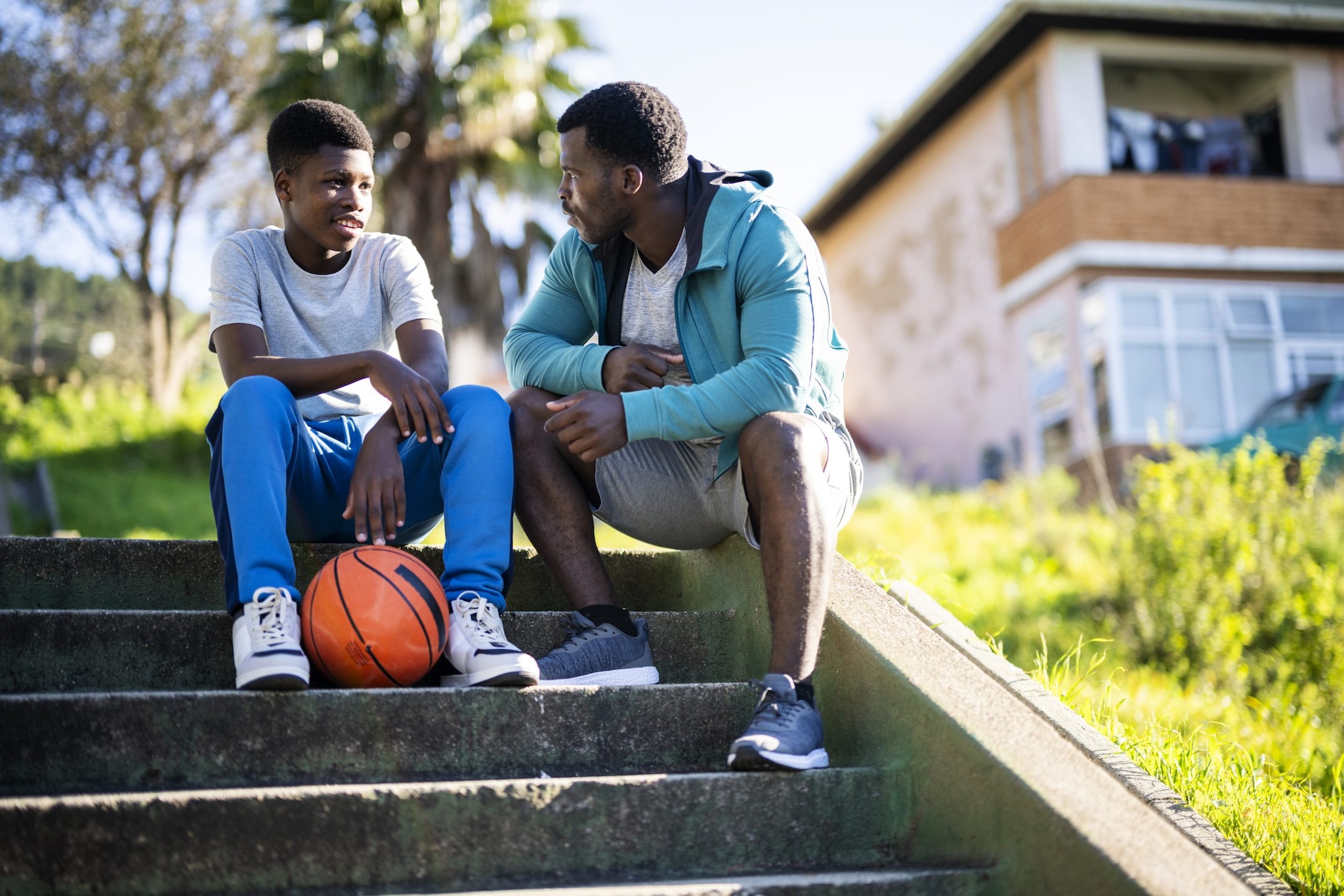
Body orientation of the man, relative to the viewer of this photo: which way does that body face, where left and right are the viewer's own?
facing the viewer and to the left of the viewer

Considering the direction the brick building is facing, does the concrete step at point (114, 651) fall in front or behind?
in front

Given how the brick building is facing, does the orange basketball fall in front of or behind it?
in front

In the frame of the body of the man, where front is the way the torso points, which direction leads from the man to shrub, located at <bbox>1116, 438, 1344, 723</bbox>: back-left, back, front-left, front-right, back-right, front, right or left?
back

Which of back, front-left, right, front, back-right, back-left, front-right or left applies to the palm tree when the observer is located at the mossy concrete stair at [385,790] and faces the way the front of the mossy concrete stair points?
back

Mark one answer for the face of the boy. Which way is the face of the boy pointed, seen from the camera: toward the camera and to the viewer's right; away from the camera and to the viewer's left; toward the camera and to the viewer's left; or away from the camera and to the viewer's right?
toward the camera and to the viewer's right

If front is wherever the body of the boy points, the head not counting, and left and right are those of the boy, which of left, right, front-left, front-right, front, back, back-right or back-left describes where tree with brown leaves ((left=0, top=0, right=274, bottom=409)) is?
back

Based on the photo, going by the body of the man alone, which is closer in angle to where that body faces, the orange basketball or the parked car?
the orange basketball

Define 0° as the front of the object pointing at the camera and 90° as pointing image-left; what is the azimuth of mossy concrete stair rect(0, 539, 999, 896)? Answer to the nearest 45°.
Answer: approximately 0°

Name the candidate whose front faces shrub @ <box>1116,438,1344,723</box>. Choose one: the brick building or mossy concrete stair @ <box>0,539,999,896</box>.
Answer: the brick building

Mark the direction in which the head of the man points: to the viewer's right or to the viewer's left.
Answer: to the viewer's left
